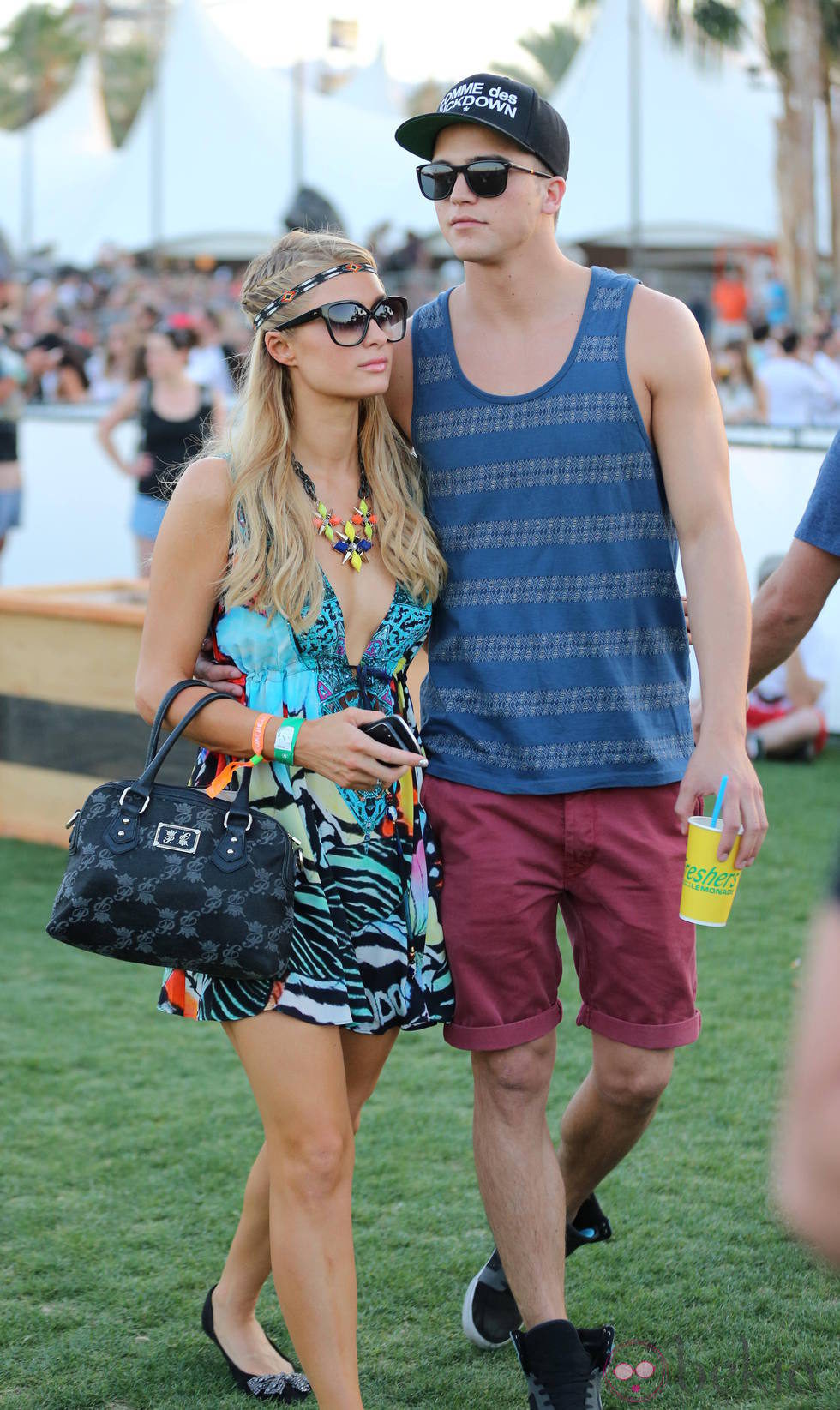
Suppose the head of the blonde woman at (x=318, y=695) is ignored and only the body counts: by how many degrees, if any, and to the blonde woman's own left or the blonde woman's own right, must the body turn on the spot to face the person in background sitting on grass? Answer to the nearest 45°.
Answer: approximately 90° to the blonde woman's own left

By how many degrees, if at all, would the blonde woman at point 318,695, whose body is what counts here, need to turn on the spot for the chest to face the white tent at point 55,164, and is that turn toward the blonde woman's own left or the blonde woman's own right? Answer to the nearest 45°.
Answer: approximately 135° to the blonde woman's own left

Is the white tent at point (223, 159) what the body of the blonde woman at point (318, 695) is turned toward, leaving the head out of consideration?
no

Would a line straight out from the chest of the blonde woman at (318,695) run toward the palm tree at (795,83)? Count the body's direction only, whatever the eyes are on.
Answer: no

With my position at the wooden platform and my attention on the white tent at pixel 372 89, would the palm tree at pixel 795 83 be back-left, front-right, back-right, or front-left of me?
front-right

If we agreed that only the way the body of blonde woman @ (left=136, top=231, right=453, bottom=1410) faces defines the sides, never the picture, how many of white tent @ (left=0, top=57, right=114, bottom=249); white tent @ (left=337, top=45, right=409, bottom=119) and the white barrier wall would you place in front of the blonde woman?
0

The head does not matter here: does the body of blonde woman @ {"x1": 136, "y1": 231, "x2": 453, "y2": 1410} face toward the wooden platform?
no

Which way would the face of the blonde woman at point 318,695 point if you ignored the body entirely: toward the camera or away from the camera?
toward the camera

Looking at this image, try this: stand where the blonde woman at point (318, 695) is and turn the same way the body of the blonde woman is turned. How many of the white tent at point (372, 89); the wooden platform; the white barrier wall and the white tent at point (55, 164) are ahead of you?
0

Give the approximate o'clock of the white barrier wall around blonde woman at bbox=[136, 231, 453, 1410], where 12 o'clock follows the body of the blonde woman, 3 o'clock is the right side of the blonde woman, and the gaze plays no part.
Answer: The white barrier wall is roughly at 7 o'clock from the blonde woman.

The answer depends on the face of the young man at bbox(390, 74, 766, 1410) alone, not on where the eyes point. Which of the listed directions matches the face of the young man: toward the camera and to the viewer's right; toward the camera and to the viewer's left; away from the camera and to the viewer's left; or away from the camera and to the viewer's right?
toward the camera and to the viewer's left

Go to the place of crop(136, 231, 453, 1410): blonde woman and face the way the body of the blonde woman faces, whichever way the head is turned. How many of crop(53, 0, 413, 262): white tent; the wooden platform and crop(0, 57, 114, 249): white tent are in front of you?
0

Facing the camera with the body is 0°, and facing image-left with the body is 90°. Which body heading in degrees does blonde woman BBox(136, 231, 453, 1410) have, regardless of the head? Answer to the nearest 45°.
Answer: approximately 315°
